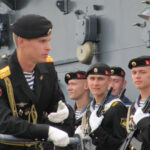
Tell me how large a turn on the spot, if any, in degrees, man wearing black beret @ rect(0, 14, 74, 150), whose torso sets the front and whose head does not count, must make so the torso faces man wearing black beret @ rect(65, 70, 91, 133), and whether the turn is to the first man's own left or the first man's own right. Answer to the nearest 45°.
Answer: approximately 135° to the first man's own left

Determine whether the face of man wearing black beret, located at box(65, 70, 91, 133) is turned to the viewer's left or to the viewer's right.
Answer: to the viewer's left

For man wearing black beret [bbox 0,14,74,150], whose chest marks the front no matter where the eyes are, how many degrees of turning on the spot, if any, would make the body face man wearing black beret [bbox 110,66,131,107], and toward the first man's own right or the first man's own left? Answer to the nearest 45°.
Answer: approximately 90° to the first man's own left

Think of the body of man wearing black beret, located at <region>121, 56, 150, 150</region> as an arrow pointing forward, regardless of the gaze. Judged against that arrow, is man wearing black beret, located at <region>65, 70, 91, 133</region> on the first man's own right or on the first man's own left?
on the first man's own right

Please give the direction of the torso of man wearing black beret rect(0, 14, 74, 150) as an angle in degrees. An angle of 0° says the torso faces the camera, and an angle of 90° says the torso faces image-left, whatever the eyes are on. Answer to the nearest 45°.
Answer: approximately 315°

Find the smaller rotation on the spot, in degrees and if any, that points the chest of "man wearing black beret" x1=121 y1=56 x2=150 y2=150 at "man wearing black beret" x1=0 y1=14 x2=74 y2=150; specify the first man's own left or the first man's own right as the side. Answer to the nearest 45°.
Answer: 0° — they already face them

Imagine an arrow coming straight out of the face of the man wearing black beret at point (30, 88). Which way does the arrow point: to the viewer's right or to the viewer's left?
to the viewer's right

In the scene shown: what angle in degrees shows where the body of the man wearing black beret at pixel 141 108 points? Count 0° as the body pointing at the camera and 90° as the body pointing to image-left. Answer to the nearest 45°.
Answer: approximately 45°

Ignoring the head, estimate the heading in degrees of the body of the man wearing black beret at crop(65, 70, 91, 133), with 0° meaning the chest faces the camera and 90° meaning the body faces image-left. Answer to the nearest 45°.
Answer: approximately 45°
